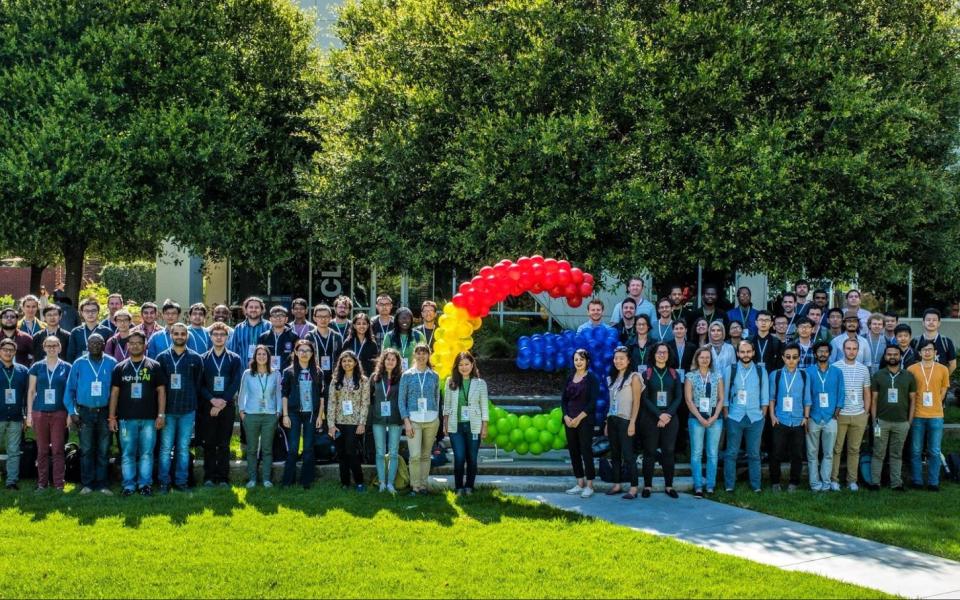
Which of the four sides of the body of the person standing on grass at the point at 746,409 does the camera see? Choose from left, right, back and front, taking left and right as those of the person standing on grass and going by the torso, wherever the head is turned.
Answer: front

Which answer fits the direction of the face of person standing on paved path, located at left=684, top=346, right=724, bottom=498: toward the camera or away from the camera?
toward the camera

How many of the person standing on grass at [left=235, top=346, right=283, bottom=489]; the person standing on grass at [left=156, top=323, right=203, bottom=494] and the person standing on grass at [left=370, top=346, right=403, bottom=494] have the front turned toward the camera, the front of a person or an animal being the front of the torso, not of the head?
3

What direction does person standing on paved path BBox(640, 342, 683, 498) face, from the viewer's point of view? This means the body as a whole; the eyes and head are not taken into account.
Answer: toward the camera

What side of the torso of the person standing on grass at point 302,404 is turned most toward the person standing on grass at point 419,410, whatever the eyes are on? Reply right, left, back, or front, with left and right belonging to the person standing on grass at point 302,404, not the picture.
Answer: left

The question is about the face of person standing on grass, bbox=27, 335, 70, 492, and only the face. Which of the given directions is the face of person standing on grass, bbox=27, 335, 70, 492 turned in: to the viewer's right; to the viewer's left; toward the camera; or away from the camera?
toward the camera

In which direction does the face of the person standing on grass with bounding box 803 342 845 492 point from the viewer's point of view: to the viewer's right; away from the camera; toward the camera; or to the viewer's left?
toward the camera

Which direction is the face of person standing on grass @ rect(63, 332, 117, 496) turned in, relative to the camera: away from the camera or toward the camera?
toward the camera

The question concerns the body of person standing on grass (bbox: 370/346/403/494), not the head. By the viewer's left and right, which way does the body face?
facing the viewer

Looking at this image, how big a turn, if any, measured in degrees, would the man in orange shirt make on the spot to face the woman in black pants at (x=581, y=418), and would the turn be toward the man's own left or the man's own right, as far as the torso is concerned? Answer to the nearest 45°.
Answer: approximately 45° to the man's own right

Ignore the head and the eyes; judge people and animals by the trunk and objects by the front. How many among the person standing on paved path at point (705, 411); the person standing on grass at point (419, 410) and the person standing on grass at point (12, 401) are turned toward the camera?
3

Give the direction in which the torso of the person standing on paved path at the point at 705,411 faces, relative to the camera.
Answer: toward the camera

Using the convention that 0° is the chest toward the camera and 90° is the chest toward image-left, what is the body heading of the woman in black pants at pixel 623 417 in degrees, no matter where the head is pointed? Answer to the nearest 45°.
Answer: approximately 45°
